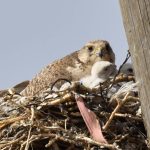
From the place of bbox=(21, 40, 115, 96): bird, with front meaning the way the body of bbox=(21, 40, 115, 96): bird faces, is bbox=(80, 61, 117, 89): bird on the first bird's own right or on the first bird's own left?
on the first bird's own right

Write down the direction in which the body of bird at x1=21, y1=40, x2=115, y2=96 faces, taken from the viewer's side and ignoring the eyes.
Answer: to the viewer's right
